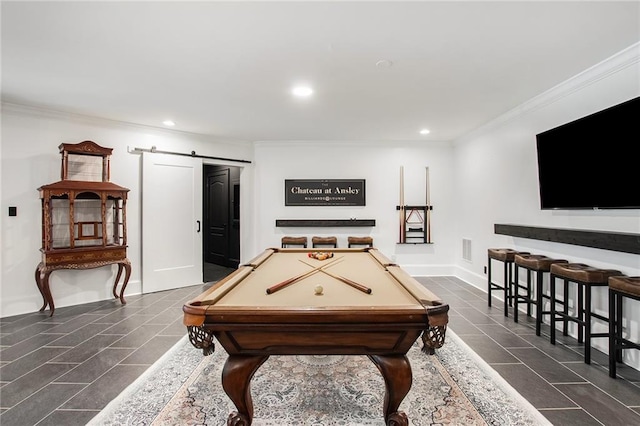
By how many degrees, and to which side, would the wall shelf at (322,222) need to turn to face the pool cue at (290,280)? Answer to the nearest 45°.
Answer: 0° — it already faces it

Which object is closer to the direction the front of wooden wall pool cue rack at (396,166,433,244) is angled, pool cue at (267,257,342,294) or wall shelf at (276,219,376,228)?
the pool cue

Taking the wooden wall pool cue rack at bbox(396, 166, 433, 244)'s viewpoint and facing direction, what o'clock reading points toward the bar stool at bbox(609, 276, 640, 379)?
The bar stool is roughly at 11 o'clock from the wooden wall pool cue rack.

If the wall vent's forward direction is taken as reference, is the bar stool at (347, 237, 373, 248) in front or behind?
in front

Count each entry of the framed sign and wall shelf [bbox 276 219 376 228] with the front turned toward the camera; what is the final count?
2

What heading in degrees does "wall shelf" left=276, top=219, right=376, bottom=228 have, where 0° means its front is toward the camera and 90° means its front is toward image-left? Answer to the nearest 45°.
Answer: approximately 0°

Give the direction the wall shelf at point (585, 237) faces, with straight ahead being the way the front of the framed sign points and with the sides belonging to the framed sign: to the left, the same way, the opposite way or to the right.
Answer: to the right

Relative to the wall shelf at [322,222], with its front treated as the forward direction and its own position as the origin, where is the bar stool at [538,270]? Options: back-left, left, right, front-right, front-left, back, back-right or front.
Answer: front-left

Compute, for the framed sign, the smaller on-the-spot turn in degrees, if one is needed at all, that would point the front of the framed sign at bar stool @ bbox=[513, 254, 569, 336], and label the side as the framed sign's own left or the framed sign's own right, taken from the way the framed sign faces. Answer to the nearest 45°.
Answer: approximately 45° to the framed sign's own left

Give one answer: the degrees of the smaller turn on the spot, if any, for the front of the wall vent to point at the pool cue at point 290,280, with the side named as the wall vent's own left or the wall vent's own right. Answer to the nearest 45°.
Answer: approximately 45° to the wall vent's own left
